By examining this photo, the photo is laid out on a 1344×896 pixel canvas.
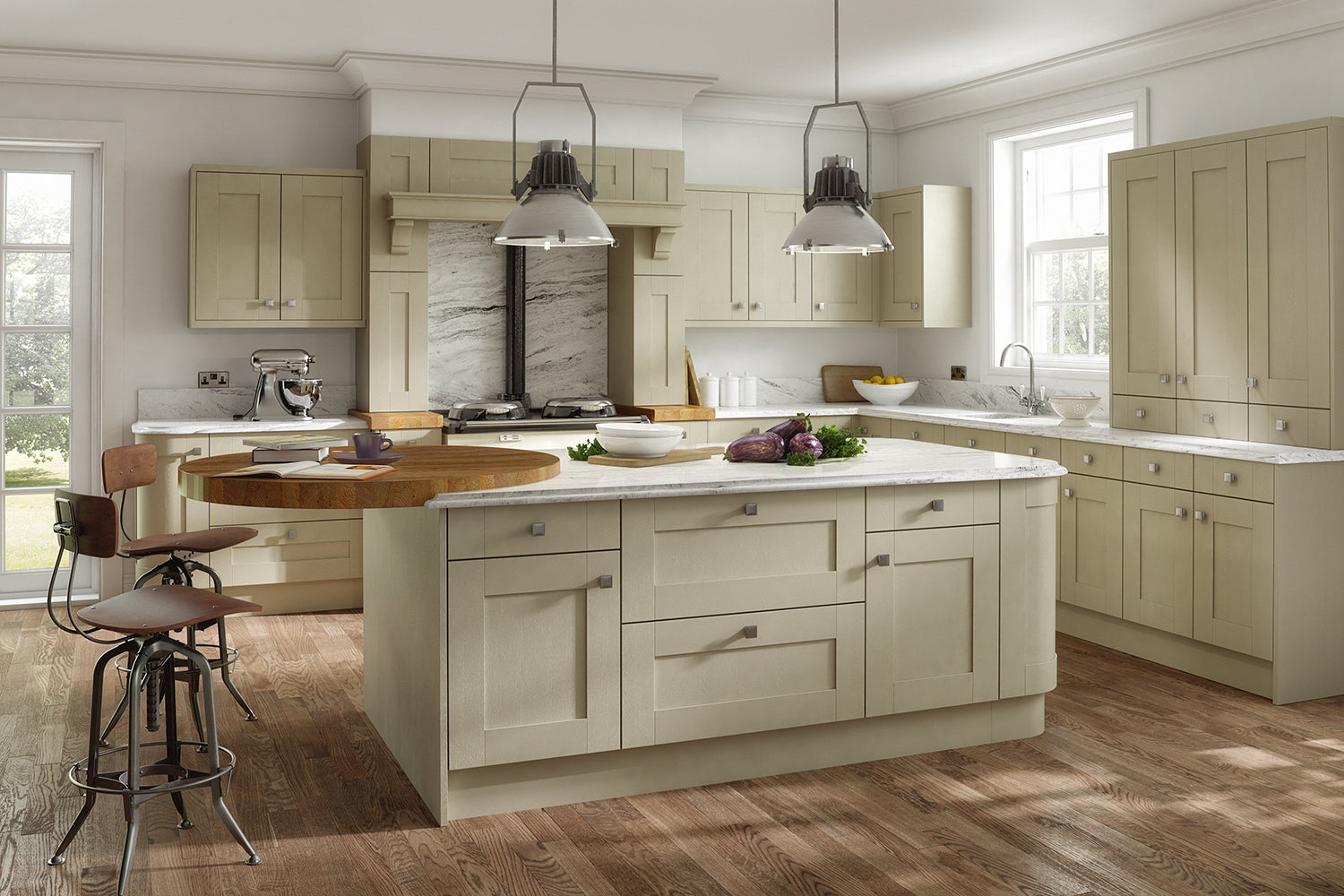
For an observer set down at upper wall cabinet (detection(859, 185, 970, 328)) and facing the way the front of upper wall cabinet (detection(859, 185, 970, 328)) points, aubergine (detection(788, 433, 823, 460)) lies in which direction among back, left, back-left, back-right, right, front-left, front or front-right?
front-left

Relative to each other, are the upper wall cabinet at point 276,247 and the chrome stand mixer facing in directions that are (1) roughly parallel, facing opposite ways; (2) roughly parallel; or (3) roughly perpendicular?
roughly perpendicular

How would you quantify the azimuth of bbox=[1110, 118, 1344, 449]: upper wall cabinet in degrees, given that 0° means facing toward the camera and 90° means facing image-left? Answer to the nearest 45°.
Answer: approximately 45°

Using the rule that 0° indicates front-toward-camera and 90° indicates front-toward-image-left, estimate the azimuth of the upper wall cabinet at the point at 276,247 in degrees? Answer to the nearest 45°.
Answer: approximately 0°

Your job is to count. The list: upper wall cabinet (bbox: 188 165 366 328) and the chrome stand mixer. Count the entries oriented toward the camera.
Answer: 1

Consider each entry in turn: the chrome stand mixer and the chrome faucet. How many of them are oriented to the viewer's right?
1

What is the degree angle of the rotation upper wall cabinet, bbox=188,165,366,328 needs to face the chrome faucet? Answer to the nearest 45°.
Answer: approximately 90° to its left

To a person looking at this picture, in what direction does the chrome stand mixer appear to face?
facing to the right of the viewer
